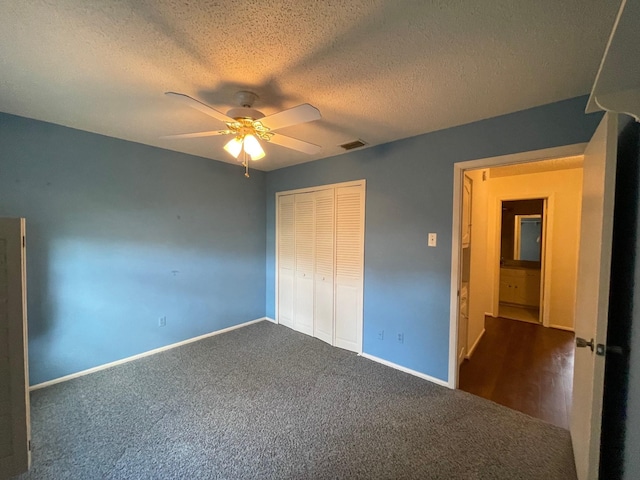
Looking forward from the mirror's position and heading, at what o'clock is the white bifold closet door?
The white bifold closet door is roughly at 1 o'clock from the mirror.

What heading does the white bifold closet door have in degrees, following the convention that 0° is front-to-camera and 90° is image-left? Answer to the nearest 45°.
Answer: approximately 45°

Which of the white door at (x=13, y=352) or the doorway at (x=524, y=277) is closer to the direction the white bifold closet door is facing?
the white door

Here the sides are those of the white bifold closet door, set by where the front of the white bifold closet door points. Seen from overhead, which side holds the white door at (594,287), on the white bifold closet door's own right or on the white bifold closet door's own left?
on the white bifold closet door's own left

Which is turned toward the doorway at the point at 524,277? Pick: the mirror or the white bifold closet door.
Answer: the mirror

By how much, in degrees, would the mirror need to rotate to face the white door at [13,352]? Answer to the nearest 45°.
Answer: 0° — it already faces it

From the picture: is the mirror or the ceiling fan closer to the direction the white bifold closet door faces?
the ceiling fan
